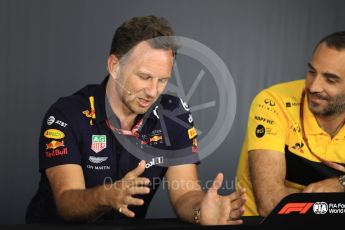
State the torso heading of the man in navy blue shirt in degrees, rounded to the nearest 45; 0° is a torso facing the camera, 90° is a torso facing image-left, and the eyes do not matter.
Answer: approximately 315°

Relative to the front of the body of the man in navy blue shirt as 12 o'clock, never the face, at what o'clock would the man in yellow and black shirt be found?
The man in yellow and black shirt is roughly at 10 o'clock from the man in navy blue shirt.

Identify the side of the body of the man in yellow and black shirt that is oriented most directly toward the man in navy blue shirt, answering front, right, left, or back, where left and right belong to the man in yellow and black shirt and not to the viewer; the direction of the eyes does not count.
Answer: right

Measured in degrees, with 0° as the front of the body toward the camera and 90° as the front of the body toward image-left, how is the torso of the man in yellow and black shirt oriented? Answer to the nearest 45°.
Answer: approximately 315°
